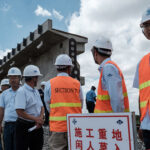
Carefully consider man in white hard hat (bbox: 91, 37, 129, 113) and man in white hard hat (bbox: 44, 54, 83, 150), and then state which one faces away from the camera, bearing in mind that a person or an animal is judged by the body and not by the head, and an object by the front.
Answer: man in white hard hat (bbox: 44, 54, 83, 150)

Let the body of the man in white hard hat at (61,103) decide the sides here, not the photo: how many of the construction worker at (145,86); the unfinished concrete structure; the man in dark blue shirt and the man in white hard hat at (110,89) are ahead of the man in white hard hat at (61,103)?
2

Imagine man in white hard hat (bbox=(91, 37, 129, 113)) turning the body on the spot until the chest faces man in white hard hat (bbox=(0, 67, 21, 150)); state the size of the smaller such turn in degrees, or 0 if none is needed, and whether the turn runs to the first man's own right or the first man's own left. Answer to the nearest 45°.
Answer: approximately 45° to the first man's own right

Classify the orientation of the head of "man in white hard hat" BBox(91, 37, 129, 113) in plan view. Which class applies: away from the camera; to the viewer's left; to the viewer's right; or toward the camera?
to the viewer's left

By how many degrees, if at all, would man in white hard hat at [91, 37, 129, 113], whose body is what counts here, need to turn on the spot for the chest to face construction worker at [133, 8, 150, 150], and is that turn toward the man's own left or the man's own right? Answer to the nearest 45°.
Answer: approximately 135° to the man's own left

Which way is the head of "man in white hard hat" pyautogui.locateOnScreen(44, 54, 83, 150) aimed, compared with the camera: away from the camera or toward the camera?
away from the camera

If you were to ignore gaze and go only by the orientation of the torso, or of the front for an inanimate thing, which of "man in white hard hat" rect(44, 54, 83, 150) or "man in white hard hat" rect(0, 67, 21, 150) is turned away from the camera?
"man in white hard hat" rect(44, 54, 83, 150)

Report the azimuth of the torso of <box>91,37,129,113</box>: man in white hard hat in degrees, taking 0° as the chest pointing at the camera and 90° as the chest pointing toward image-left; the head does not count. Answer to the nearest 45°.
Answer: approximately 90°

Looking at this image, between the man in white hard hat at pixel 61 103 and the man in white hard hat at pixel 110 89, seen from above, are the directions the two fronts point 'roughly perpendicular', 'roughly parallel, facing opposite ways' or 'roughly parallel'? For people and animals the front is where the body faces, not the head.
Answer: roughly perpendicular

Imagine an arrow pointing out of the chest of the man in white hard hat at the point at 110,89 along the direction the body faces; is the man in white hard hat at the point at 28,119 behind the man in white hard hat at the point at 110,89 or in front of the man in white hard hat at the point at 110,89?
in front

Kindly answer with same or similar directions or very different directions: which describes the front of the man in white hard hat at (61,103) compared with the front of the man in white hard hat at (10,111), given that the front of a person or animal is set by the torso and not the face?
very different directions

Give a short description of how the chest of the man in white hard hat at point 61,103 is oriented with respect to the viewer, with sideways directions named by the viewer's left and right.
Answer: facing away from the viewer
